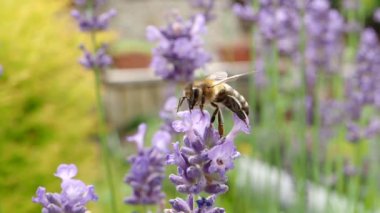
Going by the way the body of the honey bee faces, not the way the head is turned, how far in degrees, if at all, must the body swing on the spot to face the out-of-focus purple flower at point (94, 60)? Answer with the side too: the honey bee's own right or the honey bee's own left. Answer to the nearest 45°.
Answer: approximately 45° to the honey bee's own right

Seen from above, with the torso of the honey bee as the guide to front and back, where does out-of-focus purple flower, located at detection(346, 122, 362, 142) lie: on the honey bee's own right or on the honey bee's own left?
on the honey bee's own right

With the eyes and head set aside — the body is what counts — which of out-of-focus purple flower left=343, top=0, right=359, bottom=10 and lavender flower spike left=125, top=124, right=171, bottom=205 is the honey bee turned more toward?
the lavender flower spike

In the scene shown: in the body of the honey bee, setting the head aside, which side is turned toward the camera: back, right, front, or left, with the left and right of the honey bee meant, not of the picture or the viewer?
left

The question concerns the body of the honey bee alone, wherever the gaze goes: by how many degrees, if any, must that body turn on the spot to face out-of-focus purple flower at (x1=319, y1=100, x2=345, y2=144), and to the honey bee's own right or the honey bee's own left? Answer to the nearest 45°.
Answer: approximately 90° to the honey bee's own right

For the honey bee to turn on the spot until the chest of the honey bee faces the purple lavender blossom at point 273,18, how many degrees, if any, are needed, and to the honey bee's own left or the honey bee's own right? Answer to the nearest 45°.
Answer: approximately 90° to the honey bee's own right
